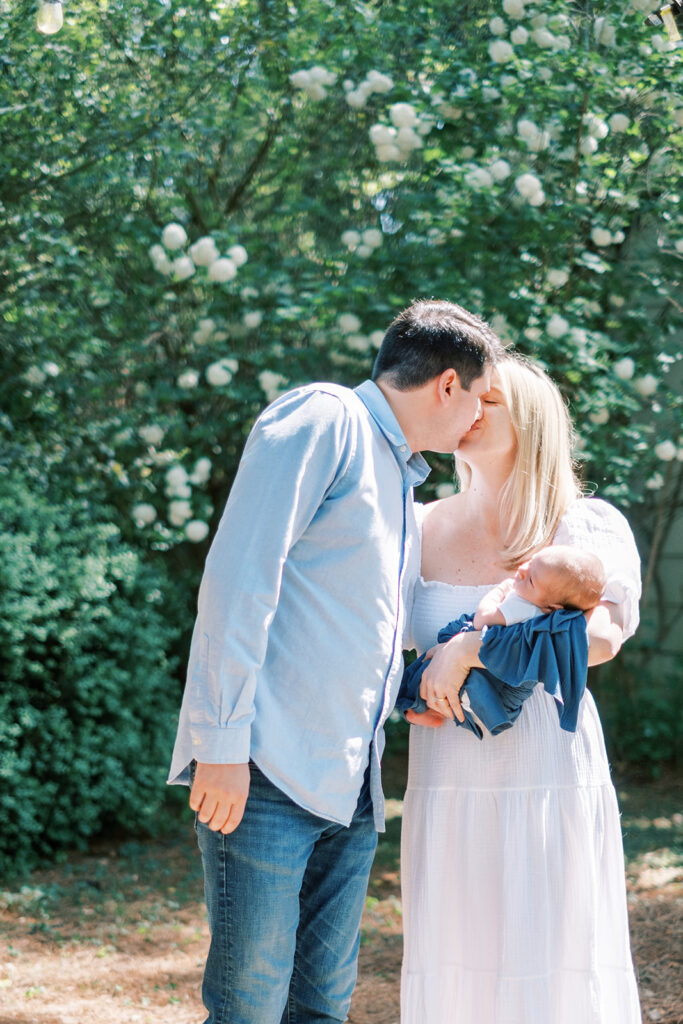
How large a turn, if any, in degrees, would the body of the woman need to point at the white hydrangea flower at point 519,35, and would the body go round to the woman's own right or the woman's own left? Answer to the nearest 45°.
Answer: approximately 135° to the woman's own right

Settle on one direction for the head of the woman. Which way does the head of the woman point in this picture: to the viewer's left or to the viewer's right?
to the viewer's left

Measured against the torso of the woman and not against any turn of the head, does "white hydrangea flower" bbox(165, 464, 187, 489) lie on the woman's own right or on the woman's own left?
on the woman's own right

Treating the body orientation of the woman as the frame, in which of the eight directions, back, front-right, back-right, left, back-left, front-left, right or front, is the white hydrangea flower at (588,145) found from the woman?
back-right

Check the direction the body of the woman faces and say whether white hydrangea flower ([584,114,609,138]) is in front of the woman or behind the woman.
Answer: behind

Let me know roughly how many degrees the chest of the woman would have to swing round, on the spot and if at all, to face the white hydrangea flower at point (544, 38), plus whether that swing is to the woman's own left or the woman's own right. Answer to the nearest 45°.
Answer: approximately 135° to the woman's own right

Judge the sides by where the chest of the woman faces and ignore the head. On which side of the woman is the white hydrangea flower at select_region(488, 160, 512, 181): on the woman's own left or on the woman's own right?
on the woman's own right

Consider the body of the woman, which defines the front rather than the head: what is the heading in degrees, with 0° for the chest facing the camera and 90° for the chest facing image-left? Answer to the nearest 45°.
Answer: approximately 45°

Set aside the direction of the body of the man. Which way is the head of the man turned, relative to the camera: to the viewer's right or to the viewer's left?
to the viewer's right

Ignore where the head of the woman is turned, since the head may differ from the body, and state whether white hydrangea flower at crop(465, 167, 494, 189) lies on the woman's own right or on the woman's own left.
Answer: on the woman's own right
